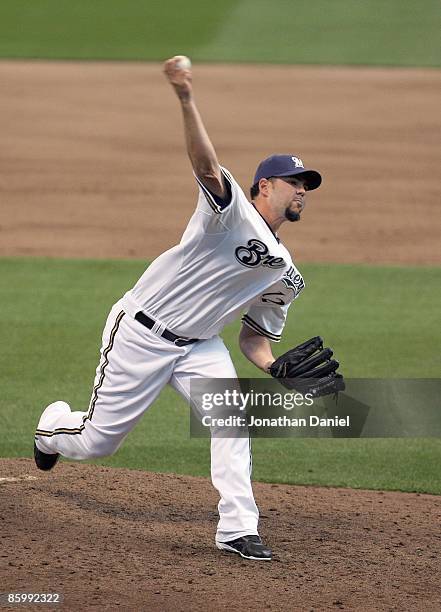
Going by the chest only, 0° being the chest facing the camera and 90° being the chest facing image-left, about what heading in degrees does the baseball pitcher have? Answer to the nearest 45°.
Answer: approximately 315°
